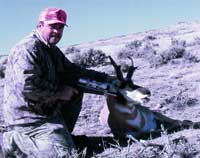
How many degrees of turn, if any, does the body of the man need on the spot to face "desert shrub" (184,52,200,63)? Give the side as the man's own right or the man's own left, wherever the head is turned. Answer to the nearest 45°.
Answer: approximately 90° to the man's own left

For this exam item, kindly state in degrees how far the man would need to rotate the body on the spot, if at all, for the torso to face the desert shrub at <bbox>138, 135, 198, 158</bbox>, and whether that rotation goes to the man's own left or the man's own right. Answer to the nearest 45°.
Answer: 0° — they already face it

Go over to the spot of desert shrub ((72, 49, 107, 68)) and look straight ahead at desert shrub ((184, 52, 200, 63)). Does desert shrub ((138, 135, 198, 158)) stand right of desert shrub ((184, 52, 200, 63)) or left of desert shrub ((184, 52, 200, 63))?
right

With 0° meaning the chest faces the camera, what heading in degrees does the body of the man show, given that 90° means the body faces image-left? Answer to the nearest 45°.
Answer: approximately 315°

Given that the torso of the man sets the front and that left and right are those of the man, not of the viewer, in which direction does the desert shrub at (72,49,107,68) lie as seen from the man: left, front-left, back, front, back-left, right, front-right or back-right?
back-left

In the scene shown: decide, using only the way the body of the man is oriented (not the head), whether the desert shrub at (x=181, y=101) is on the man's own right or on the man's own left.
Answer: on the man's own left
